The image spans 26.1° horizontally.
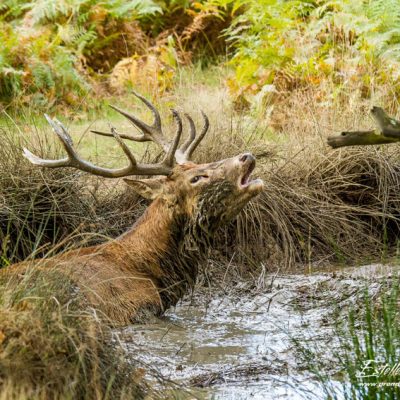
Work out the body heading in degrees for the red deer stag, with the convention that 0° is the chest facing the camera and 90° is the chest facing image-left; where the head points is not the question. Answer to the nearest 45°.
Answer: approximately 270°
